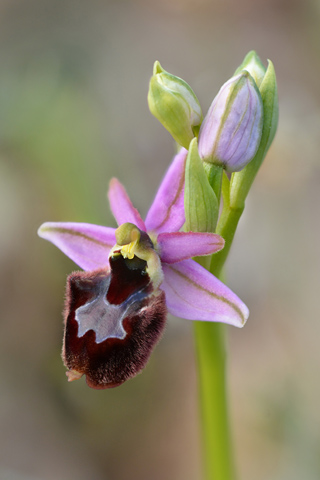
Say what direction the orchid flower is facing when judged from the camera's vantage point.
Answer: facing the viewer and to the left of the viewer
